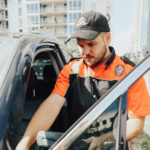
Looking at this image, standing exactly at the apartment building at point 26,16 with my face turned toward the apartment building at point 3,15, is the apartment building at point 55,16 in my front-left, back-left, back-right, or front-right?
back-left

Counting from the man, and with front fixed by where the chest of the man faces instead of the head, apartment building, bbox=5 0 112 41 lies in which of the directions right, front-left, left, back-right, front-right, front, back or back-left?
back-right

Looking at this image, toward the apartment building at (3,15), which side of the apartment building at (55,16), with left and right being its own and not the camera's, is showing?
right

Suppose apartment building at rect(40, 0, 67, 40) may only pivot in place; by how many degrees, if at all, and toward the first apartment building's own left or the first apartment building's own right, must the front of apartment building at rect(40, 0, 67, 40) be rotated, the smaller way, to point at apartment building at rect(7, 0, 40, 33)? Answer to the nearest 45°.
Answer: approximately 90° to the first apartment building's own right

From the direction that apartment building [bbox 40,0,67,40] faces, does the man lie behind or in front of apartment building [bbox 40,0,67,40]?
in front

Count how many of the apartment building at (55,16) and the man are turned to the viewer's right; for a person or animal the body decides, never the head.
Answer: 0

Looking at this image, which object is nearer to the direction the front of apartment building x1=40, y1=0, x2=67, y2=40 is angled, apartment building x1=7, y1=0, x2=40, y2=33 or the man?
the man

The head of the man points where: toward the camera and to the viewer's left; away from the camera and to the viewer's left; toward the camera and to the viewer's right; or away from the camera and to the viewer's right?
toward the camera and to the viewer's left

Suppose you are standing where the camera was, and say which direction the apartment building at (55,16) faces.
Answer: facing the viewer

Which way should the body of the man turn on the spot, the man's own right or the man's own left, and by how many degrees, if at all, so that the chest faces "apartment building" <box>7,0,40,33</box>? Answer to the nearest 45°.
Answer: approximately 135° to the man's own right

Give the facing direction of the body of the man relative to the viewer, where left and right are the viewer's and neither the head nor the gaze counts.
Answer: facing the viewer and to the left of the viewer
